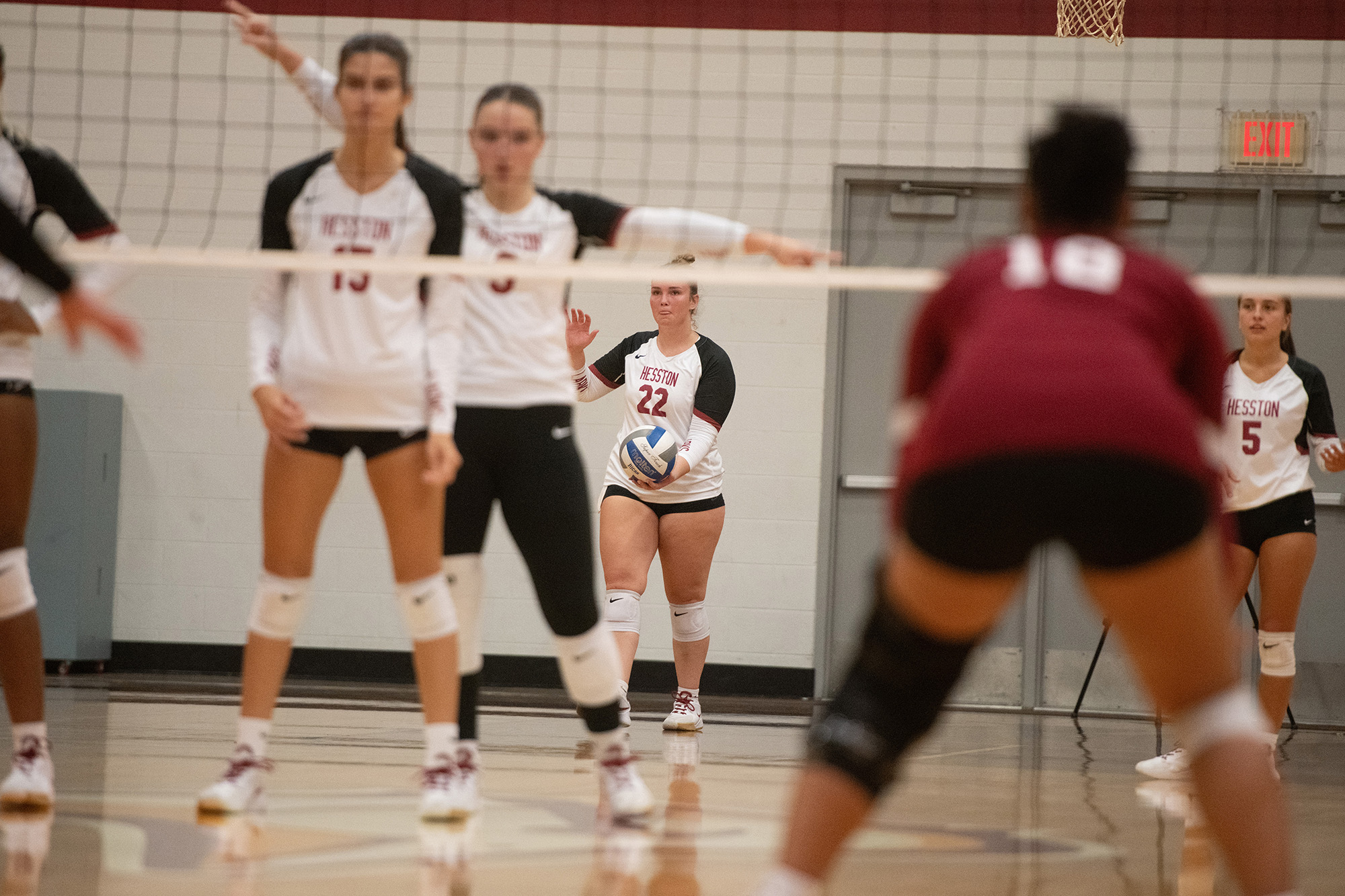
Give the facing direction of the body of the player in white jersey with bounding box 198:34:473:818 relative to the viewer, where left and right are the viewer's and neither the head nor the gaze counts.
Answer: facing the viewer

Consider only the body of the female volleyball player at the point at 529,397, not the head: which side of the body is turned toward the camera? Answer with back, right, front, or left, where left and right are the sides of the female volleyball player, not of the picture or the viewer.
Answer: front

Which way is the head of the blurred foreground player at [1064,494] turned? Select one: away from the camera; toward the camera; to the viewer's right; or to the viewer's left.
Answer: away from the camera

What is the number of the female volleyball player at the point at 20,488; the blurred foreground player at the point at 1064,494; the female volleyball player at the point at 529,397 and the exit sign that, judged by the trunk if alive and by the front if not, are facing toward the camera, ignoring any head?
3

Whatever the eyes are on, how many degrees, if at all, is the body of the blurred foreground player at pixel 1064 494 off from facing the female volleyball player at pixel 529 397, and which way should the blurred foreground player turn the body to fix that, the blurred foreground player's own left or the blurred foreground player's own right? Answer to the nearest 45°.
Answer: approximately 45° to the blurred foreground player's own left

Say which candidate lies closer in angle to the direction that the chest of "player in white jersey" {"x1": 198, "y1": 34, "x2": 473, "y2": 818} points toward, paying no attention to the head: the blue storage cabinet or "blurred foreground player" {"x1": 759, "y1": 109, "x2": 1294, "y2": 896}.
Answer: the blurred foreground player

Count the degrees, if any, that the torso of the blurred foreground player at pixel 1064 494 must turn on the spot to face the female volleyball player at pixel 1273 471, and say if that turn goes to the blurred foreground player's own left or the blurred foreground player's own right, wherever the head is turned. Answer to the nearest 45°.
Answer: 0° — they already face them

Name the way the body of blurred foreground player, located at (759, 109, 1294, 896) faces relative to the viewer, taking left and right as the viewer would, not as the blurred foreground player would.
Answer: facing away from the viewer

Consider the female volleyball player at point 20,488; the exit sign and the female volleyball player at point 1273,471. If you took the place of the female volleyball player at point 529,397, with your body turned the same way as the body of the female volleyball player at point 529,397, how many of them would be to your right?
1

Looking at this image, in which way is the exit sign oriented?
toward the camera

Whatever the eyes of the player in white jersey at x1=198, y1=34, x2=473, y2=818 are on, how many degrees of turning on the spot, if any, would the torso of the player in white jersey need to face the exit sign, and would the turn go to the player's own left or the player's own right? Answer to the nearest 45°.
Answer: approximately 135° to the player's own left

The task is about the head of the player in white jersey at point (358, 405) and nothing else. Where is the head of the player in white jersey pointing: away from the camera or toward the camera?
toward the camera

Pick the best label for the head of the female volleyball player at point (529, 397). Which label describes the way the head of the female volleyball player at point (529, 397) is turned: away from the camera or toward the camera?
toward the camera

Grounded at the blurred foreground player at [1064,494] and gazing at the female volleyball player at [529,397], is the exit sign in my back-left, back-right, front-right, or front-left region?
front-right
